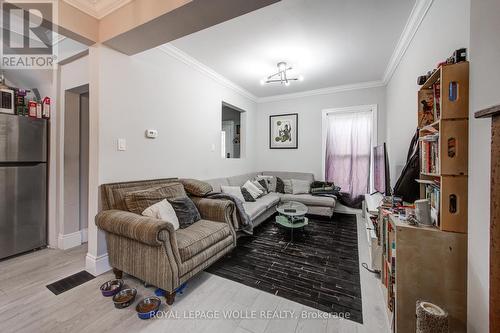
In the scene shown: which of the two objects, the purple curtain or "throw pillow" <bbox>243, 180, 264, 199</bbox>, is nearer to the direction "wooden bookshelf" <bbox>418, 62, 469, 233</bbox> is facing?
the throw pillow

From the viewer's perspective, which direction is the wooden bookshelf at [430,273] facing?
to the viewer's left

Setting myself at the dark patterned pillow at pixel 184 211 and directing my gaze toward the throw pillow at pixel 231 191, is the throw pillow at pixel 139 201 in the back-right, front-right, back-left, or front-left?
back-left

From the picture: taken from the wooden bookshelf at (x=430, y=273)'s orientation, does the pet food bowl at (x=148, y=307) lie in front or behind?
in front

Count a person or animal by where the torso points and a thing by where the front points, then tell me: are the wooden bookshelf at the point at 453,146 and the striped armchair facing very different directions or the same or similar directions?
very different directions

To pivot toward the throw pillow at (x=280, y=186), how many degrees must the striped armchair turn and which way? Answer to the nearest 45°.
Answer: approximately 90° to its left

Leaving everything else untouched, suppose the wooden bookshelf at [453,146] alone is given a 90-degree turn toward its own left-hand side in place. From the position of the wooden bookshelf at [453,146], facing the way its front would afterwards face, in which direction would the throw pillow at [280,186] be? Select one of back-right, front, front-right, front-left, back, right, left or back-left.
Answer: back-right

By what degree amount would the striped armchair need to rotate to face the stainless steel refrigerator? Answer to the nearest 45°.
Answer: approximately 180°

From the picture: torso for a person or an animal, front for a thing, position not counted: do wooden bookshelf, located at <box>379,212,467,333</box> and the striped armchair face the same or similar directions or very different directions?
very different directions
